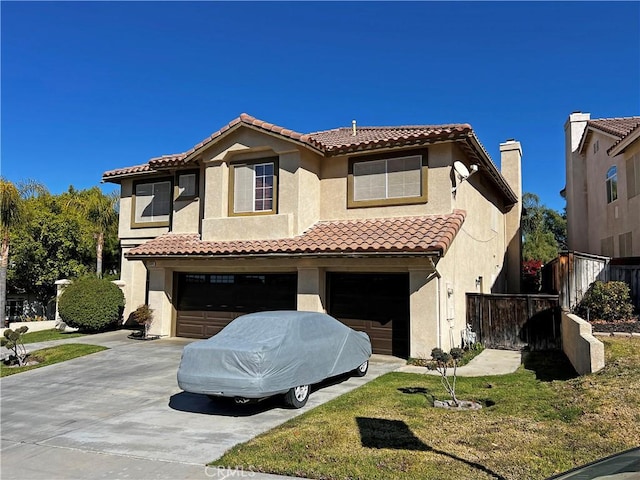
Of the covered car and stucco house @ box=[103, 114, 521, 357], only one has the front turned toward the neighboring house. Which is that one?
the covered car

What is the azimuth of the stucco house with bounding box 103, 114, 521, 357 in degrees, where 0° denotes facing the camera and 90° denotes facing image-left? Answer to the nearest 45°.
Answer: approximately 45°

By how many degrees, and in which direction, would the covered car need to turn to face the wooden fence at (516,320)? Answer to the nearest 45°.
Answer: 0° — it already faces it

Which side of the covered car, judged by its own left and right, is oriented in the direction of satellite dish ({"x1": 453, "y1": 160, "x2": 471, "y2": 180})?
front

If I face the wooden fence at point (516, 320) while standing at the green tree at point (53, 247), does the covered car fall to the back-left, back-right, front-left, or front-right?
front-right

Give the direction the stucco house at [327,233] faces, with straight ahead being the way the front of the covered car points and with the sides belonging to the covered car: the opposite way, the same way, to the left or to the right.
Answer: the opposite way

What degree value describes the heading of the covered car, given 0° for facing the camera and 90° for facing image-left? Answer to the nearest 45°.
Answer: approximately 225°

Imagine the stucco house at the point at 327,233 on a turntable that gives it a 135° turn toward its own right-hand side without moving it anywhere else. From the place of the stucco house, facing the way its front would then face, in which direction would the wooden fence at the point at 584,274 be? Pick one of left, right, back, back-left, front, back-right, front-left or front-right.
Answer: right

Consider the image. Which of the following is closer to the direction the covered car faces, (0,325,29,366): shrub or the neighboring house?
the neighboring house

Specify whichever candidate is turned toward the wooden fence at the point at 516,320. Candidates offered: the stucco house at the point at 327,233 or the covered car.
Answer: the covered car

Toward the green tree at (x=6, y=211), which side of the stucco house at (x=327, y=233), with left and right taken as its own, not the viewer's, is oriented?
right

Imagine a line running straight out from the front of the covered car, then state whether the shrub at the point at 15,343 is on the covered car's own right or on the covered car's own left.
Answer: on the covered car's own left

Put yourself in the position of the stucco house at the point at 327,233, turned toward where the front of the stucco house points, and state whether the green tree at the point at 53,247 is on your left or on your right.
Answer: on your right
